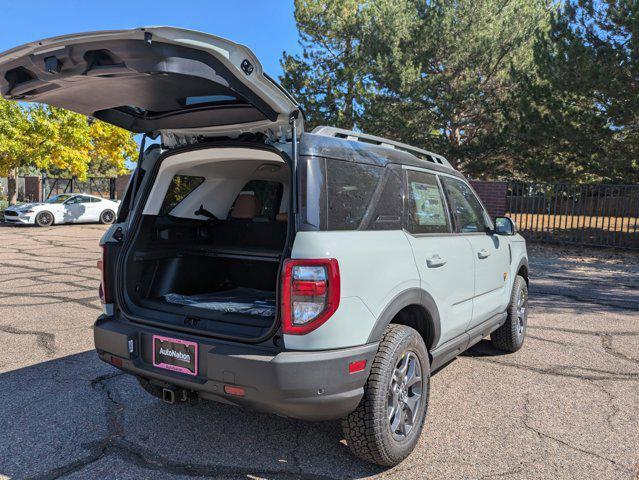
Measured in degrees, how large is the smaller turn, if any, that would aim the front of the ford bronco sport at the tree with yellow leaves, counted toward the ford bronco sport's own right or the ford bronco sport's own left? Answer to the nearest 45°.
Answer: approximately 90° to the ford bronco sport's own left

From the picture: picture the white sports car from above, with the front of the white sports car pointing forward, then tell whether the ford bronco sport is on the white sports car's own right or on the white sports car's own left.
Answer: on the white sports car's own left

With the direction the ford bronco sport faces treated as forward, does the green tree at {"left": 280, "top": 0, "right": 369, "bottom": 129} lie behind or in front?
in front

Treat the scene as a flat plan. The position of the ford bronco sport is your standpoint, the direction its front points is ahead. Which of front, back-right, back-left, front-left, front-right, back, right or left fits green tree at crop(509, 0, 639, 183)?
front

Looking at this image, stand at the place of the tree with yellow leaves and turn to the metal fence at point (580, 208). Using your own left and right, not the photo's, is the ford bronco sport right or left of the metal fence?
right

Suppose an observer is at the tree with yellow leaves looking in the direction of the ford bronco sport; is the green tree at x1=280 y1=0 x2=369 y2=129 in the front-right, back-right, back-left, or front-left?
front-left

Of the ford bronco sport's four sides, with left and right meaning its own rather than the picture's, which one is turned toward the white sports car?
left

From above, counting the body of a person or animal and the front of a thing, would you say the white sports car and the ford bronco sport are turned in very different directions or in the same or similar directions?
very different directions

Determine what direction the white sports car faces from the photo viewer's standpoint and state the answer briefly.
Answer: facing the viewer and to the left of the viewer

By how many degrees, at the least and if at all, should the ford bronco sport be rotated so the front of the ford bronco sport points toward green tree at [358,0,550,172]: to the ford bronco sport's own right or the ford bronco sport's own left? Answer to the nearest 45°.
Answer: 0° — it already faces it

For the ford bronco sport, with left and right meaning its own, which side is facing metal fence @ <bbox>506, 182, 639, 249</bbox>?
front

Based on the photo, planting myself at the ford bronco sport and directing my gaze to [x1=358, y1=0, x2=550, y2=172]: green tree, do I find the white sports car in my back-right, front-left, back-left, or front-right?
front-left

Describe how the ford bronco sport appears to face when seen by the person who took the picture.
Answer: facing away from the viewer and to the right of the viewer

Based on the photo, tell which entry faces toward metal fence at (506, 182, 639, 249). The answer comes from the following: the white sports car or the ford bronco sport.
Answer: the ford bronco sport

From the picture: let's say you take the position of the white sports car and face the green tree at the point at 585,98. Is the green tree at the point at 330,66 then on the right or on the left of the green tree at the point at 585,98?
left
